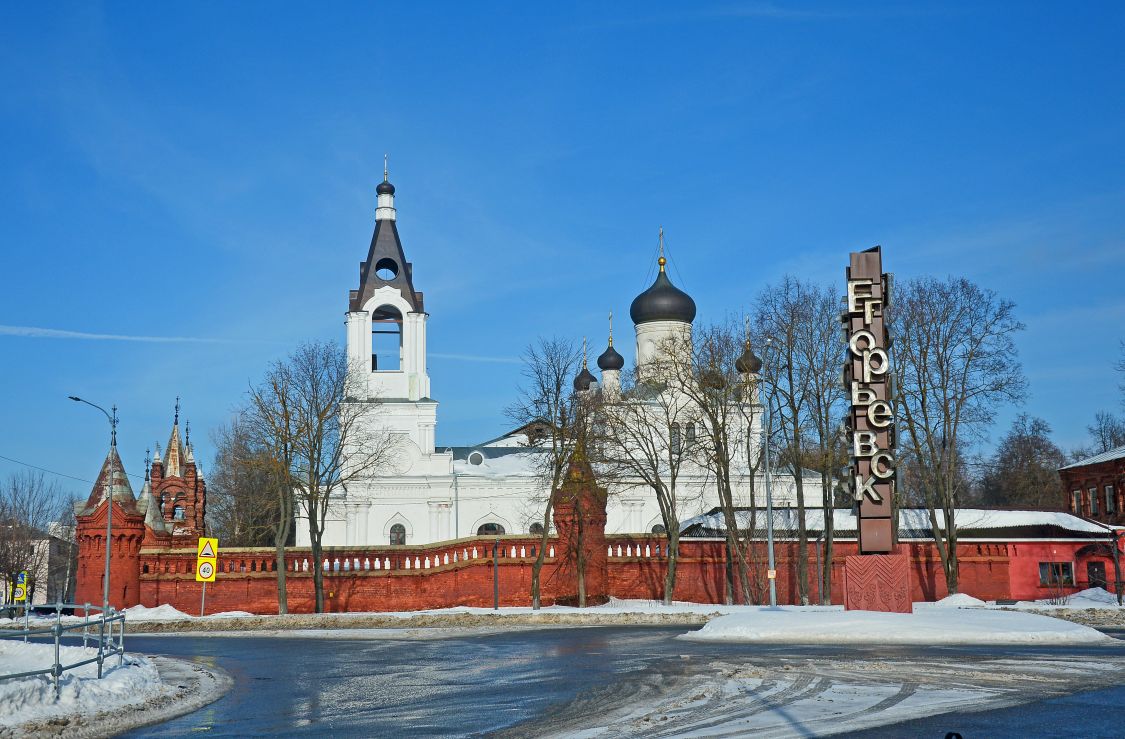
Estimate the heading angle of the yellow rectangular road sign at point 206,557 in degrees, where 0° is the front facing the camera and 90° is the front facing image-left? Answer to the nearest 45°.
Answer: approximately 0°

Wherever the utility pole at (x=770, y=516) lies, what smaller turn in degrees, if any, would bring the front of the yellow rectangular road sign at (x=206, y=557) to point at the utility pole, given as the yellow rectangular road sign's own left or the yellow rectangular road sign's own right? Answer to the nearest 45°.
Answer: approximately 90° to the yellow rectangular road sign's own left

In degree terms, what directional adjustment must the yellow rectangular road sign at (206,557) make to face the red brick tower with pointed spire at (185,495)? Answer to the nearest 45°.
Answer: approximately 180°

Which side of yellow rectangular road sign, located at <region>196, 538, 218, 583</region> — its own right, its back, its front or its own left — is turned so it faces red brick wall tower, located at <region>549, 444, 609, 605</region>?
left

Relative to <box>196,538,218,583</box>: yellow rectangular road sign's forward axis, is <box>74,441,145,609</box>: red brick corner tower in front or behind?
behind
